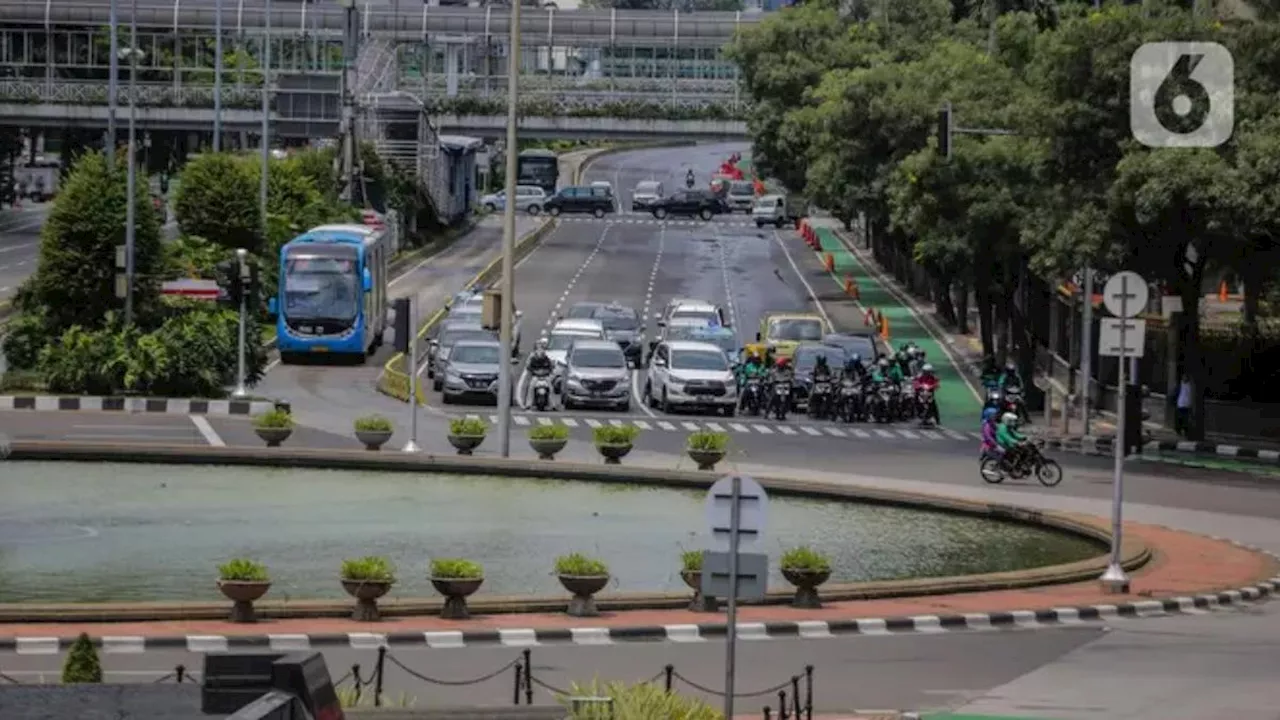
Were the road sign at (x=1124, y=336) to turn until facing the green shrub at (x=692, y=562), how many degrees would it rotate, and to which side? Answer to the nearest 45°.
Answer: approximately 135° to its left

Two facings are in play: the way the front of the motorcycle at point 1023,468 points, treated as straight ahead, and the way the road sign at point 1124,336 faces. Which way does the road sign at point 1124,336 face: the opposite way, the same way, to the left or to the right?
to the left

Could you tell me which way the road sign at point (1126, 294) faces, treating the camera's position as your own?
facing away from the viewer

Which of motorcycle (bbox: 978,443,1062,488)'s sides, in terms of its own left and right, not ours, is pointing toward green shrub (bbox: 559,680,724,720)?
right

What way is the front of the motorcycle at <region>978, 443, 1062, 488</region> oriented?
to the viewer's right

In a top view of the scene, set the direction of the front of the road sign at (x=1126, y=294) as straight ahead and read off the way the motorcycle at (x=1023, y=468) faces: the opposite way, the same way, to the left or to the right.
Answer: to the right

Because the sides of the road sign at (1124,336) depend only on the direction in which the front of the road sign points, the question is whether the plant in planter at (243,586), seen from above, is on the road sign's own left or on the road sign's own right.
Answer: on the road sign's own left

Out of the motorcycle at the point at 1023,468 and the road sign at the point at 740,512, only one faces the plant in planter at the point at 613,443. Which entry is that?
the road sign

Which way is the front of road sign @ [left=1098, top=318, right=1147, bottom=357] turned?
away from the camera

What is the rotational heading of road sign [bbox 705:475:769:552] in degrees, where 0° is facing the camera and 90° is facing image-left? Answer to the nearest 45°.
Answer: approximately 180°

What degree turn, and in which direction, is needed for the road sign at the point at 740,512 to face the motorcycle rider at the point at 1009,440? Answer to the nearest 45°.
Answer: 0° — it already faces them
